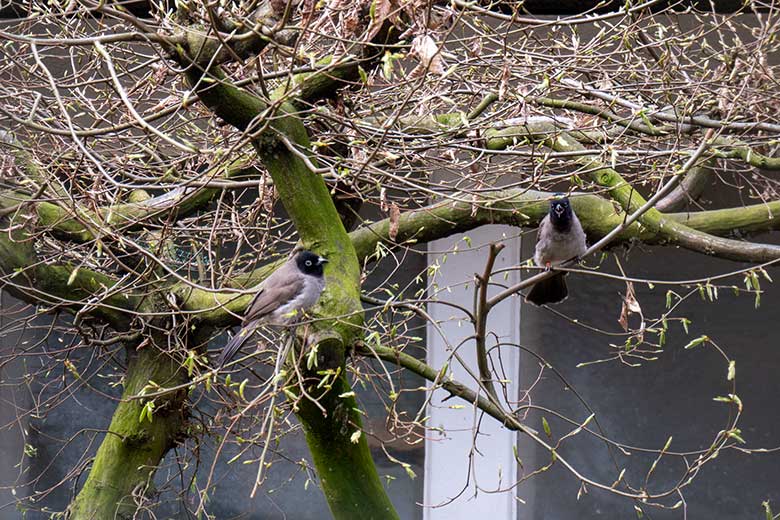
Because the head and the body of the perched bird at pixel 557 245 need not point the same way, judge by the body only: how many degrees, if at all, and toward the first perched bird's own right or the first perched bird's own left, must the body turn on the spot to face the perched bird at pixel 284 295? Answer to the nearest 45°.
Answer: approximately 45° to the first perched bird's own right

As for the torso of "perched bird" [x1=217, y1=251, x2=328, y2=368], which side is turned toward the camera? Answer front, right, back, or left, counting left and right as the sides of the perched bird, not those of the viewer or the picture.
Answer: right

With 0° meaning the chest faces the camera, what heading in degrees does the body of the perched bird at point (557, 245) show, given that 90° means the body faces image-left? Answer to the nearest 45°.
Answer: approximately 0°

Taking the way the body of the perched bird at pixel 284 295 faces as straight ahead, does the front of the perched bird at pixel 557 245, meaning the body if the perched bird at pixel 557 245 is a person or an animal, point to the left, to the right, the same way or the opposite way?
to the right

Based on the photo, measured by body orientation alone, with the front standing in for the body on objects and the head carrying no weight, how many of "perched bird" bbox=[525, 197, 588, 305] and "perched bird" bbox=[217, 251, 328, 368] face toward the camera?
1
